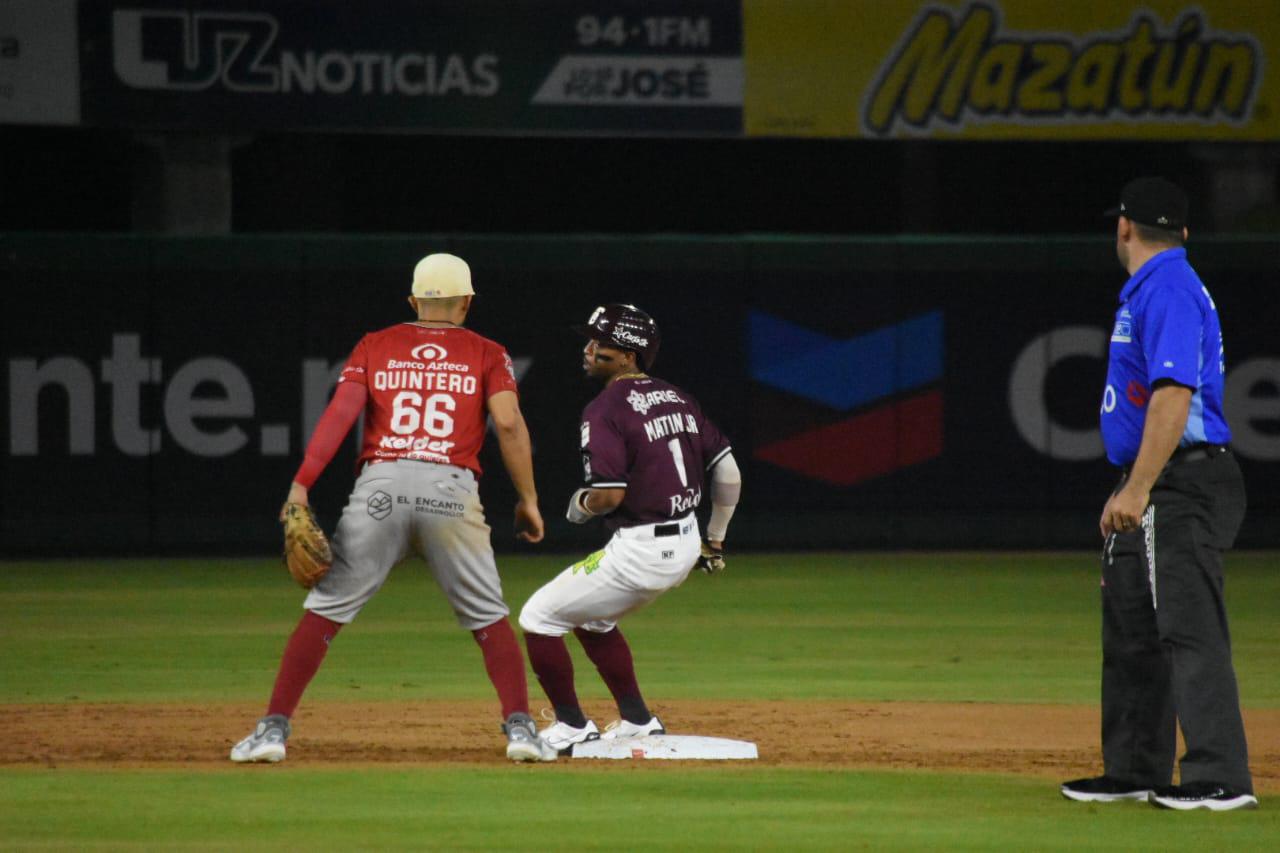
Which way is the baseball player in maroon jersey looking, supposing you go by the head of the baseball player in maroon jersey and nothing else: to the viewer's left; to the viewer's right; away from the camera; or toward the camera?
to the viewer's left

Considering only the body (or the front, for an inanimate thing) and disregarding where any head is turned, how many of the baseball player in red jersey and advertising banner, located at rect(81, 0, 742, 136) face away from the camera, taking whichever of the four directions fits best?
1

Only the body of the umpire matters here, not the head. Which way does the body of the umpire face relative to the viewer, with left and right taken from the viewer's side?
facing to the left of the viewer

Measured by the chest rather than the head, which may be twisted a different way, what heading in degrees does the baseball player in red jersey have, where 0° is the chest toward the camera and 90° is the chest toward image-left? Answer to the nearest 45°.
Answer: approximately 180°

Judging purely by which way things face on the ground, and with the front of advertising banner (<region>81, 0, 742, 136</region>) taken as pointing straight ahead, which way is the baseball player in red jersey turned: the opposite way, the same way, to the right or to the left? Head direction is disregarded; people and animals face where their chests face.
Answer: the opposite way

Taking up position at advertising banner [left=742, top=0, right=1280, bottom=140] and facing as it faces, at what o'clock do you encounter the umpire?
The umpire is roughly at 12 o'clock from the advertising banner.

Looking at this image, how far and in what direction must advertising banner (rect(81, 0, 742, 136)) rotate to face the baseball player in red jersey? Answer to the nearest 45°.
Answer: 0° — it already faces them

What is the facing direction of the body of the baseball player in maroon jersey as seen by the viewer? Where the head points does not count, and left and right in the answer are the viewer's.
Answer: facing away from the viewer and to the left of the viewer

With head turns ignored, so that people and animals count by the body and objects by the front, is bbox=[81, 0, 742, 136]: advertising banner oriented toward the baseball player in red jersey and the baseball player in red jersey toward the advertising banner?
yes

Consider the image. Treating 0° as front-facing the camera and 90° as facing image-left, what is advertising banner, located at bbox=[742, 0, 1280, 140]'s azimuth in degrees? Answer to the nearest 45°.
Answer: approximately 0°

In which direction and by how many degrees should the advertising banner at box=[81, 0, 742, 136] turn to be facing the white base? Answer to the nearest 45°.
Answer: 0° — it already faces it
